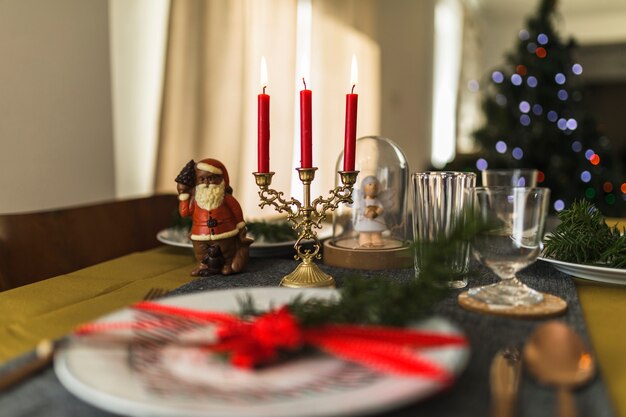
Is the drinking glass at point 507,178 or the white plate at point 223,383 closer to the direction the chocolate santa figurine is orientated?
the white plate

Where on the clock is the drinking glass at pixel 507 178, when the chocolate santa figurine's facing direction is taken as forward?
The drinking glass is roughly at 8 o'clock from the chocolate santa figurine.

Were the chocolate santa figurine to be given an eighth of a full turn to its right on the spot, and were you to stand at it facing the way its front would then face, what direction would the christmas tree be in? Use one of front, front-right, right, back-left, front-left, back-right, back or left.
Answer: back

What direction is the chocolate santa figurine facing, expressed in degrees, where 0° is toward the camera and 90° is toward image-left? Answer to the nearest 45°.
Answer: approximately 0°

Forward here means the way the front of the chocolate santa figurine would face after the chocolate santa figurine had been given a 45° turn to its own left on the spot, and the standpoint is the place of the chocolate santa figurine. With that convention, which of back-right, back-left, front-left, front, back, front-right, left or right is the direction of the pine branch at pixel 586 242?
front-left

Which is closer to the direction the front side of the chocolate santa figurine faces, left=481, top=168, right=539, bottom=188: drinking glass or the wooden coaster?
the wooden coaster

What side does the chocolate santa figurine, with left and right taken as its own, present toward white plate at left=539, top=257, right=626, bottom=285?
left

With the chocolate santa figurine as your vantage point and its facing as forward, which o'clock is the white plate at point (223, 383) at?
The white plate is roughly at 12 o'clock from the chocolate santa figurine.
